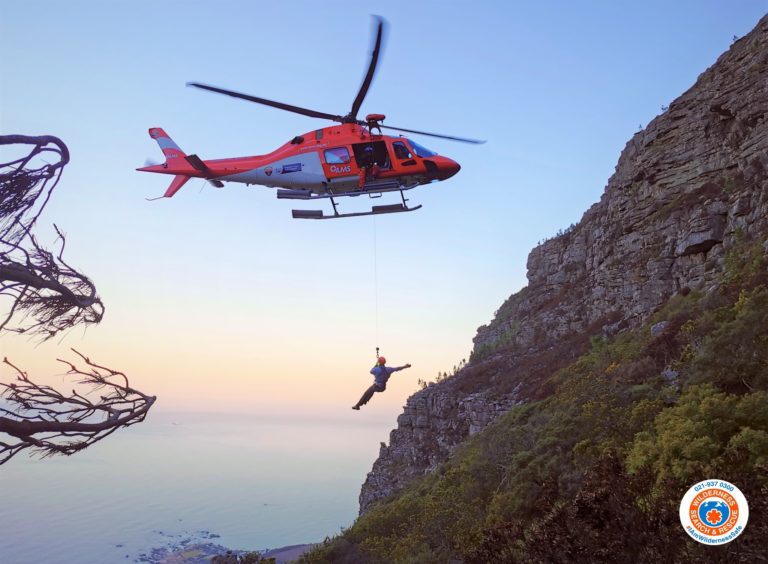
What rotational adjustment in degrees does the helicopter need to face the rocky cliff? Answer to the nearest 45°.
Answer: approximately 45° to its left

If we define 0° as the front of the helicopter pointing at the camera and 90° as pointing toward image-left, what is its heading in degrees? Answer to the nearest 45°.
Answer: approximately 270°
